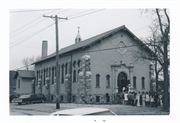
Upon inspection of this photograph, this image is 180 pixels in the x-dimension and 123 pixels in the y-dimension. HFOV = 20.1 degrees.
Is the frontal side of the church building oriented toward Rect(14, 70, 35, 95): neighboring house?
no

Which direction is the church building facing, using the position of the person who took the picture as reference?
facing the viewer and to the right of the viewer

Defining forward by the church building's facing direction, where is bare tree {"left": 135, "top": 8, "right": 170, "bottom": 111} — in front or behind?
in front

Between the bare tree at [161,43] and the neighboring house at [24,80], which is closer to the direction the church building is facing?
the bare tree
